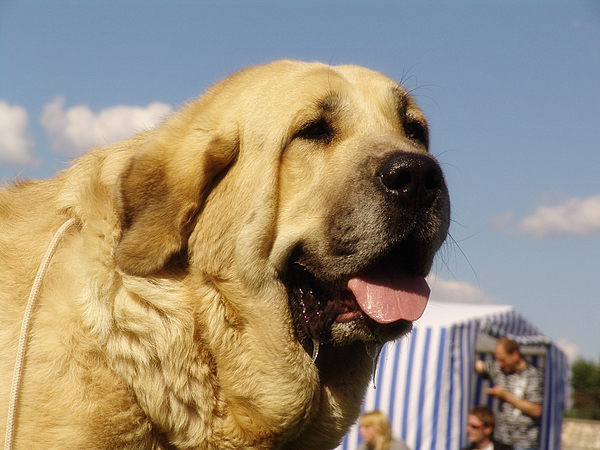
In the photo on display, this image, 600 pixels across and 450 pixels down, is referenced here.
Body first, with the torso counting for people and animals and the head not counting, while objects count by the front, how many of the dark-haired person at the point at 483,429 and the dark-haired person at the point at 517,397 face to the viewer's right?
0

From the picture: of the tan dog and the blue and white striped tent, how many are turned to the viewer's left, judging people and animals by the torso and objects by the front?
0

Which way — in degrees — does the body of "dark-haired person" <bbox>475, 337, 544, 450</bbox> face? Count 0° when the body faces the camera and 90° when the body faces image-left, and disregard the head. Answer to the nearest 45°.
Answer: approximately 45°

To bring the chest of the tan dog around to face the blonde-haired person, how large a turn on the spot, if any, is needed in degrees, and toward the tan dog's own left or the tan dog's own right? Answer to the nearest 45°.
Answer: approximately 135° to the tan dog's own left

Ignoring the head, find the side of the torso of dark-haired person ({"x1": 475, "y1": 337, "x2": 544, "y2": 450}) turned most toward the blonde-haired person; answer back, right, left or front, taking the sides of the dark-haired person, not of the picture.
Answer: front

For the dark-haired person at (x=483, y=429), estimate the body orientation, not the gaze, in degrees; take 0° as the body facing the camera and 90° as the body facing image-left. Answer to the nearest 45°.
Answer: approximately 45°

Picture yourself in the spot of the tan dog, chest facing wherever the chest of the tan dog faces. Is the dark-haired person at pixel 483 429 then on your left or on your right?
on your left
